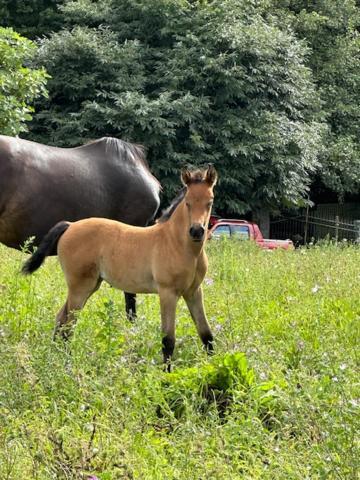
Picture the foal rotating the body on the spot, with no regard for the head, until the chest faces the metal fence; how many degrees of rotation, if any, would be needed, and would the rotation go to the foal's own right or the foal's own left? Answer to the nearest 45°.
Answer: approximately 135° to the foal's own left

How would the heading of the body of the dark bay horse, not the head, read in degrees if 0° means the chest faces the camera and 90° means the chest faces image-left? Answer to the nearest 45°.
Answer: approximately 270°

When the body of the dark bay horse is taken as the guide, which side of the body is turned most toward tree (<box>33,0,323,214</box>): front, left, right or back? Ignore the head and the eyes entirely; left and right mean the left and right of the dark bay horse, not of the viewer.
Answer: left

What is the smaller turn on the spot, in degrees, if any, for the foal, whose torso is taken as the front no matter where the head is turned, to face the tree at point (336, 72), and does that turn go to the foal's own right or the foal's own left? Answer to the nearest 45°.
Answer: approximately 135° to the foal's own left

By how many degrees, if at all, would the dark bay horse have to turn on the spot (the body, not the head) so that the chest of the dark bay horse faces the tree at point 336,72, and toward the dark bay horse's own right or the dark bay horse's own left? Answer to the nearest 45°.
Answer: approximately 45° to the dark bay horse's own left

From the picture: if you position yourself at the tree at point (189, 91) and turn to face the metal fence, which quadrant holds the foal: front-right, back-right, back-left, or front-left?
back-right

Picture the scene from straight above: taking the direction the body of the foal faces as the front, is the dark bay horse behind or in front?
behind

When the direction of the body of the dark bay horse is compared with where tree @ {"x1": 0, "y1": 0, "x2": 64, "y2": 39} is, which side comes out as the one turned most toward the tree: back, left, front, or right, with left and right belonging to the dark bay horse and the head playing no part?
left
